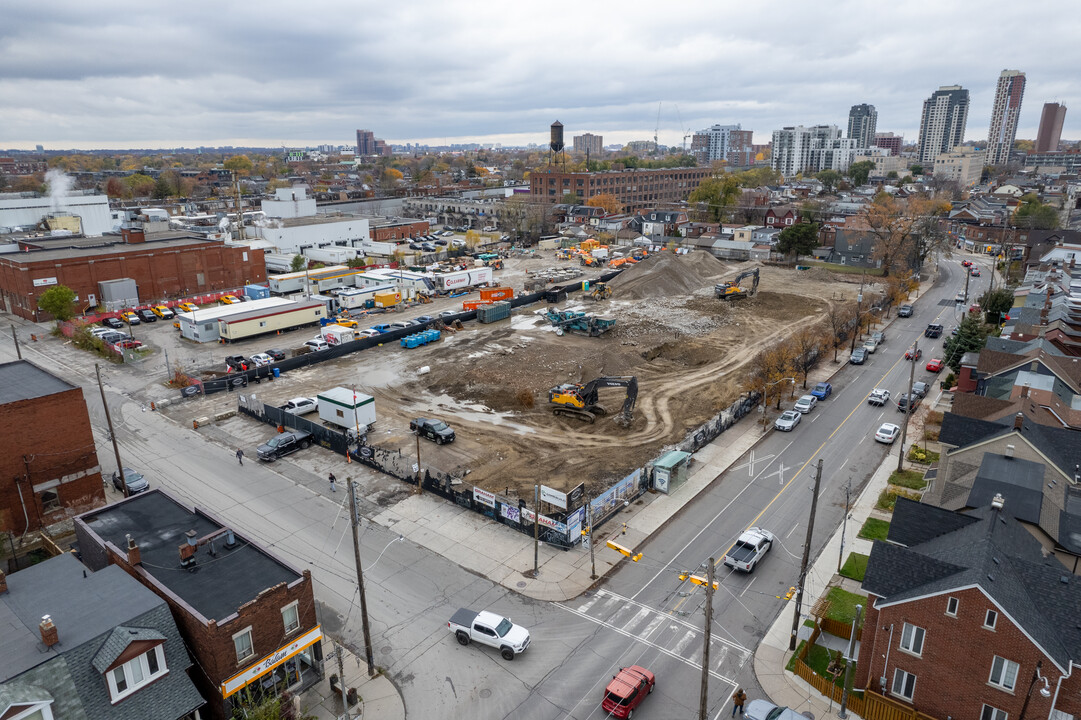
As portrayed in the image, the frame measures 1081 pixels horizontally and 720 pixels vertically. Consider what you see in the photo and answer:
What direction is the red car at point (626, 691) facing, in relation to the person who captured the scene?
facing away from the viewer and to the right of the viewer

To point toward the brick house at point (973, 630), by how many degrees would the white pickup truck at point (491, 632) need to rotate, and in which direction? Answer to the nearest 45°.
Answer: approximately 45° to its left

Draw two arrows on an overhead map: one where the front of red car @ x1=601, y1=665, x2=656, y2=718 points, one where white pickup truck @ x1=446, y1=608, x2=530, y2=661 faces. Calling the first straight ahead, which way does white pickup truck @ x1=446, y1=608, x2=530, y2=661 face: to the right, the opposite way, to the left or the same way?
to the right

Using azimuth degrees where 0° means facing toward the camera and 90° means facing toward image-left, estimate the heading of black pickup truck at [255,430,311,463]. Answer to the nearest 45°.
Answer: approximately 45°

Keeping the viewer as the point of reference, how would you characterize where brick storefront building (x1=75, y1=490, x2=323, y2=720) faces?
facing the viewer and to the right of the viewer

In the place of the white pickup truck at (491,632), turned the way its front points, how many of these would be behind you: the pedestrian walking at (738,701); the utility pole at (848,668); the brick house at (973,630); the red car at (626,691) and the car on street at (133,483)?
1

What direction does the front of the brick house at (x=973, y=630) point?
to the viewer's left

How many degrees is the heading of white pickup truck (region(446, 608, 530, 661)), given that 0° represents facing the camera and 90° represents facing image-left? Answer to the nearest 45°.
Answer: approximately 315°

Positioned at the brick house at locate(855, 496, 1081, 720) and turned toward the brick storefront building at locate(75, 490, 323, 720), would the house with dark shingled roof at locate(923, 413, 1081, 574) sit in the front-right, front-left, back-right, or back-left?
back-right

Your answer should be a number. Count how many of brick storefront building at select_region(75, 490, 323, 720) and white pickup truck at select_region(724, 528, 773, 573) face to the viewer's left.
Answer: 0

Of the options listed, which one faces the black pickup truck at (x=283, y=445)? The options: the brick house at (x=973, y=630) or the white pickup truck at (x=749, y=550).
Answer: the brick house

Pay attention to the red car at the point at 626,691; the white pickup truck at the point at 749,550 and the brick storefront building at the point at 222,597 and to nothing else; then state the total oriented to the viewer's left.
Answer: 0

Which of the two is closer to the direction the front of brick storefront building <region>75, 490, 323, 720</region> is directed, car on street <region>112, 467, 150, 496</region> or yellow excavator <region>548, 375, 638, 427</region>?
the yellow excavator

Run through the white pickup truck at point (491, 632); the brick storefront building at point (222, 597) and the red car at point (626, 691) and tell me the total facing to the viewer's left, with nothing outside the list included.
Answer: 0

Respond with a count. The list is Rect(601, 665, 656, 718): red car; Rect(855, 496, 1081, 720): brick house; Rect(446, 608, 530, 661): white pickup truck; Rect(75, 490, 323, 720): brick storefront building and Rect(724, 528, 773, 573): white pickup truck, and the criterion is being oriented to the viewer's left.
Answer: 1

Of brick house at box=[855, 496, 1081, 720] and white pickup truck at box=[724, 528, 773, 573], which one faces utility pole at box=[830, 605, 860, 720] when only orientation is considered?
the brick house

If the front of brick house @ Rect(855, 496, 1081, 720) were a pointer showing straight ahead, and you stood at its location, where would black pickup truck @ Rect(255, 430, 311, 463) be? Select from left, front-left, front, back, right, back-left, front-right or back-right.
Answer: front
